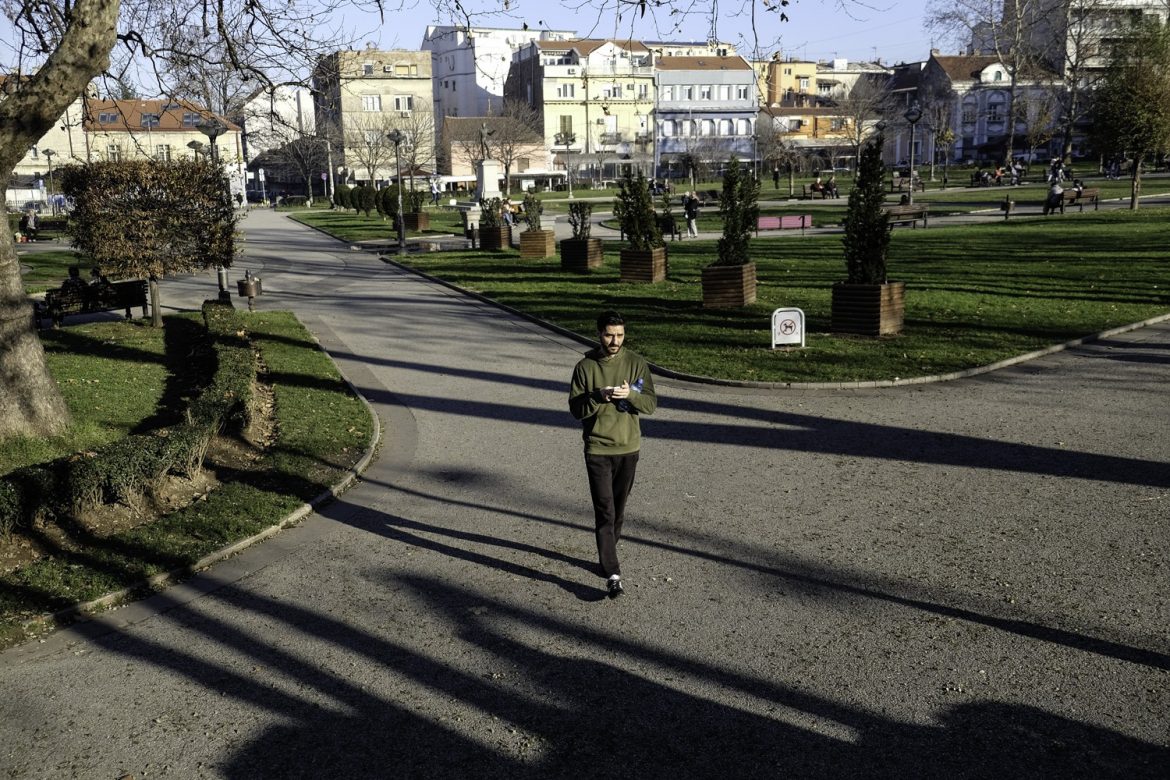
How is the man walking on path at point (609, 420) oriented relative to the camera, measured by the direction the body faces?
toward the camera

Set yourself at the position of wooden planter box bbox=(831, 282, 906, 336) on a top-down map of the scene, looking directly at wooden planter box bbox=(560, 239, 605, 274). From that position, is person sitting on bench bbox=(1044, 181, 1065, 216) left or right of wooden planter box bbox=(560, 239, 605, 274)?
right

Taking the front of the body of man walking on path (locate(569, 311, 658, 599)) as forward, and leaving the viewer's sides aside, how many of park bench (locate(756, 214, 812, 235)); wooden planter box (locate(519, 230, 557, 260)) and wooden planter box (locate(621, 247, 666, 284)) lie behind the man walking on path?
3

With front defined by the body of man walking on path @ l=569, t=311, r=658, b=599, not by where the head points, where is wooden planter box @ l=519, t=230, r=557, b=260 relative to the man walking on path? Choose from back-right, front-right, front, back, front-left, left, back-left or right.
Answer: back

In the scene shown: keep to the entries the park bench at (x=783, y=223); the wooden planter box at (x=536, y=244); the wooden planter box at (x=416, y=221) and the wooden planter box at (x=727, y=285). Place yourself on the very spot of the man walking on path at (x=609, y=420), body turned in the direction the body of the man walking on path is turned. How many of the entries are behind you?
4

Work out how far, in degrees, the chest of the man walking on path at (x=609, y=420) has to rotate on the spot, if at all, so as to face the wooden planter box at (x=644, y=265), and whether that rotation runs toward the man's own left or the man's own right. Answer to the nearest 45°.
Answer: approximately 180°

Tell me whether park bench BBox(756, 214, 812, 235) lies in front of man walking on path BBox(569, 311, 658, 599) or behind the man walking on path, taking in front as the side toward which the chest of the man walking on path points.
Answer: behind

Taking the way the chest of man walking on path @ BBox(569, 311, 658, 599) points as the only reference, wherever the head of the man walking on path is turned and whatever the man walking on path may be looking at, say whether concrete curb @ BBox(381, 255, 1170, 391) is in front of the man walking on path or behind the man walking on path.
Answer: behind

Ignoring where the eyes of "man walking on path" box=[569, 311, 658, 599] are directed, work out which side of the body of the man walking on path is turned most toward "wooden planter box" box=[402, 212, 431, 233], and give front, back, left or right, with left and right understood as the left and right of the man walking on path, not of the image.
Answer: back

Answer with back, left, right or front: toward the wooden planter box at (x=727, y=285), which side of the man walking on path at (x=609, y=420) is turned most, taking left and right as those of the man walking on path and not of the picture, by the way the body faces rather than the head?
back

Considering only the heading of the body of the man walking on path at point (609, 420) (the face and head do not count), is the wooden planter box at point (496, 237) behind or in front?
behind
